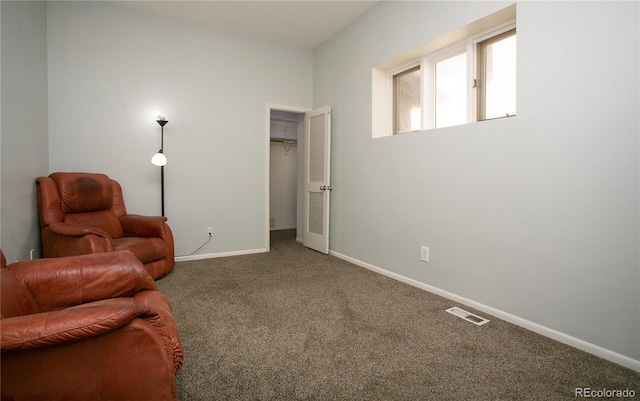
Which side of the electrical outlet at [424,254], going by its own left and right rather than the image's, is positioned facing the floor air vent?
left

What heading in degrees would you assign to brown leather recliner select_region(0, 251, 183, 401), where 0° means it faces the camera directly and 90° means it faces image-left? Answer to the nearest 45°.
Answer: approximately 270°

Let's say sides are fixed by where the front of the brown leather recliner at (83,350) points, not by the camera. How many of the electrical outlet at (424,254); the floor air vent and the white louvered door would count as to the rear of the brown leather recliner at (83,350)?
0

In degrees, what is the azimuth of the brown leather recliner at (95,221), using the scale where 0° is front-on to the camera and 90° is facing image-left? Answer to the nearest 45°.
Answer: approximately 315°

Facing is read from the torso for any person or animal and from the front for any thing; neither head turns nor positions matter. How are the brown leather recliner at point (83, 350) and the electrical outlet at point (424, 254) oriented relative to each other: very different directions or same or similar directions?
very different directions

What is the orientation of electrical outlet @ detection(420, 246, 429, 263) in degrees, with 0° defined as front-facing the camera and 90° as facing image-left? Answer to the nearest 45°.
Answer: approximately 45°

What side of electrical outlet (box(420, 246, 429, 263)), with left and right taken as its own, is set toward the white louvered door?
right

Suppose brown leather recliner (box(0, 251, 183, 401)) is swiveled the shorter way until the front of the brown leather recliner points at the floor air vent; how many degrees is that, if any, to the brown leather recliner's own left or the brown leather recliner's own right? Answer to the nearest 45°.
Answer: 0° — it already faces it

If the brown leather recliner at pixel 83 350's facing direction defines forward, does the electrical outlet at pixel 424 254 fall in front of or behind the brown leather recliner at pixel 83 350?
in front

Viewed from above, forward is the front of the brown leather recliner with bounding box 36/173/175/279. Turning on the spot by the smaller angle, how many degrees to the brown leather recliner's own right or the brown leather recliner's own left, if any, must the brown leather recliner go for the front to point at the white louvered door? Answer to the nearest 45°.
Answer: approximately 45° to the brown leather recliner's own left

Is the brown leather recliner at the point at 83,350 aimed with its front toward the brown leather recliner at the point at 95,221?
no

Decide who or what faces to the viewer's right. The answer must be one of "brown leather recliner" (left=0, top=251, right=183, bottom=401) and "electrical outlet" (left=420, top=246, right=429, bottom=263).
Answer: the brown leather recliner

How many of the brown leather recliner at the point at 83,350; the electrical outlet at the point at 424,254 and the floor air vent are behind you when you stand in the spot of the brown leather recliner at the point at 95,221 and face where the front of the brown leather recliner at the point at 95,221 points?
0

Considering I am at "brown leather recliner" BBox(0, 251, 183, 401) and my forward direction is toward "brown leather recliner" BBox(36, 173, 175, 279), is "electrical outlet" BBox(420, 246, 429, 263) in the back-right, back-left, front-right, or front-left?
front-right

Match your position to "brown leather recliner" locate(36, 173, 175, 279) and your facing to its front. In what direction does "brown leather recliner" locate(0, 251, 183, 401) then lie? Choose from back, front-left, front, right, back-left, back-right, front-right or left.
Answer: front-right

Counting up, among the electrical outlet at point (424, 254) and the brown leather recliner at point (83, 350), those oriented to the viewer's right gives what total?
1
